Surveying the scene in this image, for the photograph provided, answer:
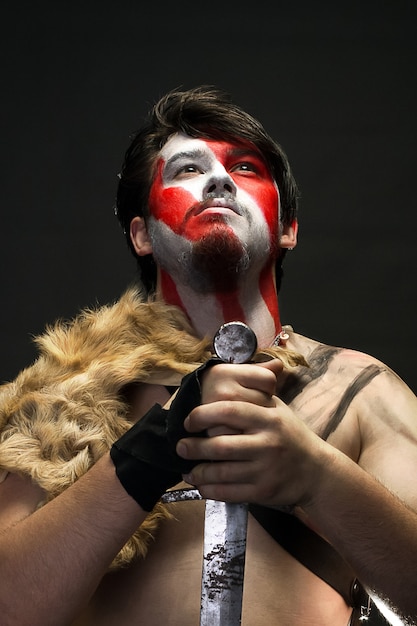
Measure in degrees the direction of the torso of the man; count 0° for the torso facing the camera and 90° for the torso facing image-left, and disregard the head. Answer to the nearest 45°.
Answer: approximately 0°
